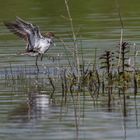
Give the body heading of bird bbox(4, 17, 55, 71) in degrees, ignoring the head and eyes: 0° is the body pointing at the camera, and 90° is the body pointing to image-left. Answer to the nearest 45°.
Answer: approximately 270°

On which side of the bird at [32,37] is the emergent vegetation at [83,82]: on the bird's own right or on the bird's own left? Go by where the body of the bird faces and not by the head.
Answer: on the bird's own right
